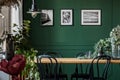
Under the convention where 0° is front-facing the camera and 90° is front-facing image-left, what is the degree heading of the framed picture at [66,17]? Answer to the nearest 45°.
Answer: approximately 0°

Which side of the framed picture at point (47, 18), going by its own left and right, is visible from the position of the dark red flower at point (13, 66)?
front

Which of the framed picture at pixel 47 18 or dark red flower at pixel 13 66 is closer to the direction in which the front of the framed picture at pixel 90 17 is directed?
the dark red flower

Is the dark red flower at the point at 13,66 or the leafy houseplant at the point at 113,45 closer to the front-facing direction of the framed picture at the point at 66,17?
the dark red flower

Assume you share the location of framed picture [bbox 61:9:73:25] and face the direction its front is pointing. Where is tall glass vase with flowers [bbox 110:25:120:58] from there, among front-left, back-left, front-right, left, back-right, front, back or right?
front-left

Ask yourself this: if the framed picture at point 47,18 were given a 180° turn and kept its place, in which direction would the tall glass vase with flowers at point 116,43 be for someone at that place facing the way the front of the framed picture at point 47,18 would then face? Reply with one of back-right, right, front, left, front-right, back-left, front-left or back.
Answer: back-right

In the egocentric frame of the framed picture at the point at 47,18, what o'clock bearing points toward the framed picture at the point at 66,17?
the framed picture at the point at 66,17 is roughly at 9 o'clock from the framed picture at the point at 47,18.

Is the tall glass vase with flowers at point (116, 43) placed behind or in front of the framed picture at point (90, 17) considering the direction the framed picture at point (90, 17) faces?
in front

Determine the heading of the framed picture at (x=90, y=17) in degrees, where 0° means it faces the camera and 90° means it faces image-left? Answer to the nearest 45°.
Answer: approximately 0°

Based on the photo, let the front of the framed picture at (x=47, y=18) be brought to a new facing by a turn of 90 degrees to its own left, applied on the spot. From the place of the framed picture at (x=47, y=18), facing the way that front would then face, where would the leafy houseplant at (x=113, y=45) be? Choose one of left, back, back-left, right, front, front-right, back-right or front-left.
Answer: front-right

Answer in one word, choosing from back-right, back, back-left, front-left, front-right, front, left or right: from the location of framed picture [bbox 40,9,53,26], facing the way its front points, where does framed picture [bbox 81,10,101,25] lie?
left
